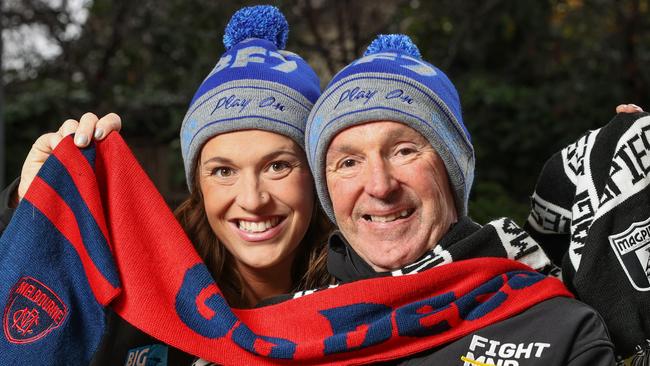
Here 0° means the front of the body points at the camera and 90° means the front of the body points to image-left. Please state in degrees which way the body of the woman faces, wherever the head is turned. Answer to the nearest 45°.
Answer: approximately 0°

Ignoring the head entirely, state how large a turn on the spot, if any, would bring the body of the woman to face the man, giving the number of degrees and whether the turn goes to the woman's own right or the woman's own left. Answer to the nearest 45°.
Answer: approximately 45° to the woman's own left
